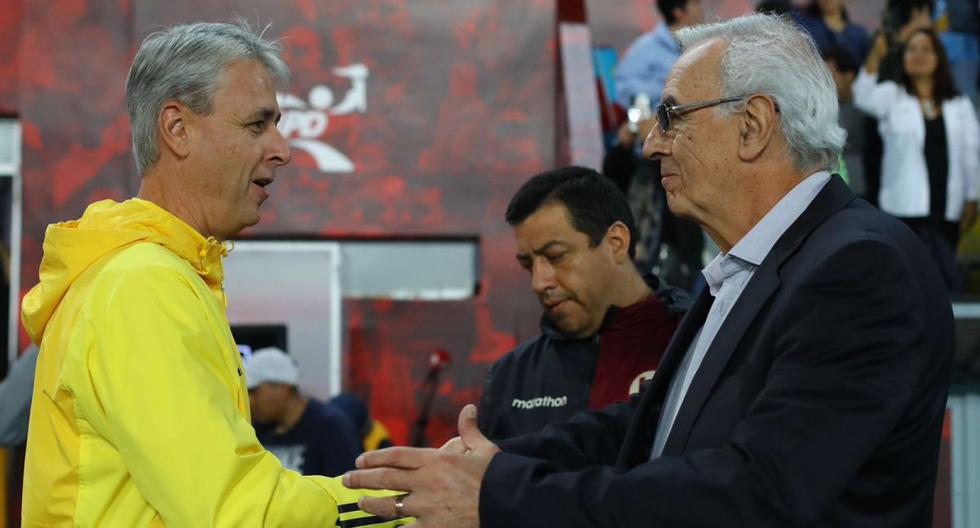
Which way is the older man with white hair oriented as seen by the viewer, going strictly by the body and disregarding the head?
to the viewer's left

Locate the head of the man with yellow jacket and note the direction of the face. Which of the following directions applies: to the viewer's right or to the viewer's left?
to the viewer's right

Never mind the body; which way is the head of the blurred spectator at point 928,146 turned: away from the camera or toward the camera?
toward the camera

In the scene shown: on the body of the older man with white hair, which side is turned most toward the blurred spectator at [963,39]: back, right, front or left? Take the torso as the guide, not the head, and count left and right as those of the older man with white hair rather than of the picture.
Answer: right

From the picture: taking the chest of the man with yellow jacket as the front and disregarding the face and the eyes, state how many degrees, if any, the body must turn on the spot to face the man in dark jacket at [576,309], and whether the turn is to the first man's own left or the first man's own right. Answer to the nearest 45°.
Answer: approximately 45° to the first man's own left

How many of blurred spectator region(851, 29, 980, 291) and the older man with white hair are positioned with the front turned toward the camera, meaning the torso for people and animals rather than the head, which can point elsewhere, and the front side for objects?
1

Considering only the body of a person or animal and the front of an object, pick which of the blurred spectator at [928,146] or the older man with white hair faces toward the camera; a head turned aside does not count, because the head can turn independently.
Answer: the blurred spectator

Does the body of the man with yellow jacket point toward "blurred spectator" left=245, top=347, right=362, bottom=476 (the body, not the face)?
no

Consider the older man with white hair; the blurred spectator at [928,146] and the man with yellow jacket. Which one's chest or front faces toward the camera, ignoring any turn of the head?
the blurred spectator

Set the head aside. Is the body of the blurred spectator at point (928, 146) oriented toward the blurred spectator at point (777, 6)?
no

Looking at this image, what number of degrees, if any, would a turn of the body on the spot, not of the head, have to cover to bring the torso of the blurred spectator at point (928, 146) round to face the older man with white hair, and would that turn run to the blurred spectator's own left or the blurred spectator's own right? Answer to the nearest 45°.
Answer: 0° — they already face them

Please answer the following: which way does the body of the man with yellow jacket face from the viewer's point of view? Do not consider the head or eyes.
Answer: to the viewer's right

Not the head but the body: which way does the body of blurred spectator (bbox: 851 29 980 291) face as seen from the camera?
toward the camera

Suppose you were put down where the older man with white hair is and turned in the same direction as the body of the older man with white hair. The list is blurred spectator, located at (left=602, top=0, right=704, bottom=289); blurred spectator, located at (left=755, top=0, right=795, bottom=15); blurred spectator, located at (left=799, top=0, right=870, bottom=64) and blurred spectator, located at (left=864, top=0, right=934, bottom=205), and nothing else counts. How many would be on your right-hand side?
4

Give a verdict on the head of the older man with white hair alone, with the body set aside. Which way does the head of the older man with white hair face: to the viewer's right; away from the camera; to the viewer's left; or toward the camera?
to the viewer's left

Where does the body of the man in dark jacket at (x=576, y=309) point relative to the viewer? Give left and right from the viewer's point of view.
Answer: facing the viewer and to the left of the viewer
